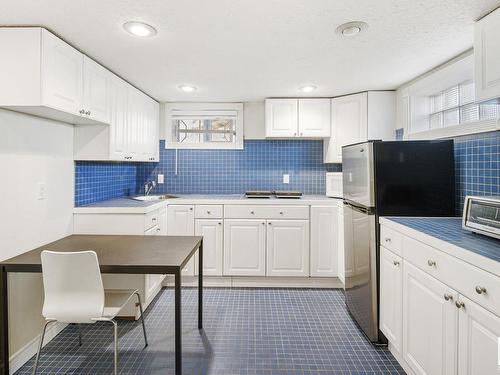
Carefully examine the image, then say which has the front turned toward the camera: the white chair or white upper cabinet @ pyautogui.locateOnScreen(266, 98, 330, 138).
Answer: the white upper cabinet

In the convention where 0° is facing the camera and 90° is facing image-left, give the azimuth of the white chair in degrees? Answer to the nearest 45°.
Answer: approximately 225°

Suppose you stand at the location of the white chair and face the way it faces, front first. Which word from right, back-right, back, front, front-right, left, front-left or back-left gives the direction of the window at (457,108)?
front-right

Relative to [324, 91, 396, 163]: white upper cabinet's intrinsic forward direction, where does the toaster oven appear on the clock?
The toaster oven is roughly at 10 o'clock from the white upper cabinet.

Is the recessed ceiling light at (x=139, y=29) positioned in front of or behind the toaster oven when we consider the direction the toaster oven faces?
in front

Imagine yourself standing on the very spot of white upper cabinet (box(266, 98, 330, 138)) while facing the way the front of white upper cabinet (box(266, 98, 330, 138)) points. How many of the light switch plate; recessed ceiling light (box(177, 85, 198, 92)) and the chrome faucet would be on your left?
0

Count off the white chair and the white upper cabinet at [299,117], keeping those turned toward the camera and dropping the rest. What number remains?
1

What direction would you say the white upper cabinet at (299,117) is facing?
toward the camera

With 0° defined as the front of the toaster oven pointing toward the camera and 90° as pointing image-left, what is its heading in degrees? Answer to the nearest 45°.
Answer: approximately 45°

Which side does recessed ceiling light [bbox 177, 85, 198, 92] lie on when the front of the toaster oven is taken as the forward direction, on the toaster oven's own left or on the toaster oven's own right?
on the toaster oven's own right

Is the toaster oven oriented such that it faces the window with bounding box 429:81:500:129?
no

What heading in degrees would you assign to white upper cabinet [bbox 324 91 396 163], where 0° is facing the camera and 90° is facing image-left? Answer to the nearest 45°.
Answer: approximately 45°
